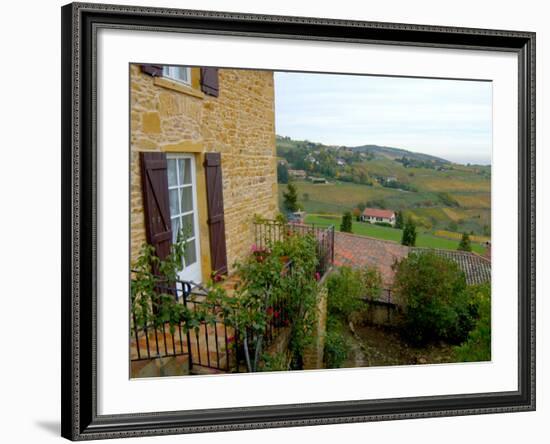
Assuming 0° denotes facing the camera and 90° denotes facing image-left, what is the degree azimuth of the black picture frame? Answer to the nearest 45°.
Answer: approximately 315°
